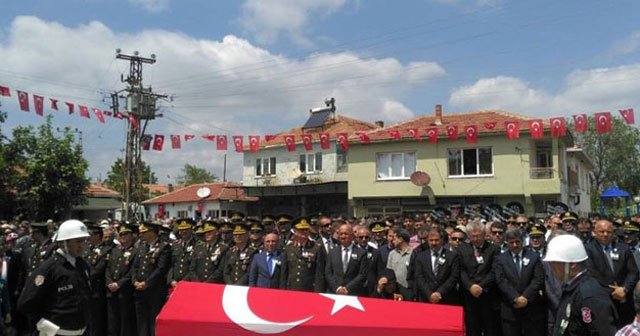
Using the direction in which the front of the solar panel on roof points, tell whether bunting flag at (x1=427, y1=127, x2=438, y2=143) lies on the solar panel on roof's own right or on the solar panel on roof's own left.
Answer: on the solar panel on roof's own left

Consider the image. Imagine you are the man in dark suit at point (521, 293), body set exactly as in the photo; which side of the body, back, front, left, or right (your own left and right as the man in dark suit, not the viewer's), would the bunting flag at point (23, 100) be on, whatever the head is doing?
right

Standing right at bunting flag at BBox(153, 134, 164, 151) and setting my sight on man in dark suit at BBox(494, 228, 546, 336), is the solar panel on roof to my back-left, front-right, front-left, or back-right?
back-left

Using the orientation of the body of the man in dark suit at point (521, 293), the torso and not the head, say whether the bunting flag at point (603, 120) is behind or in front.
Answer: behind

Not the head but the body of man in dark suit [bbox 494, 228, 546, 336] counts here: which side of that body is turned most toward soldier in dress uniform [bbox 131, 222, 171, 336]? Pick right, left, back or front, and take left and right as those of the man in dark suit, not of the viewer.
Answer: right

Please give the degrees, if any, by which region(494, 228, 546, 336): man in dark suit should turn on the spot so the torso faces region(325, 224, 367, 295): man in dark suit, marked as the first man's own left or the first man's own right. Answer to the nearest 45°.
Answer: approximately 90° to the first man's own right

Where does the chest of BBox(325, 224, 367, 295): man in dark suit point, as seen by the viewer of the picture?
toward the camera
